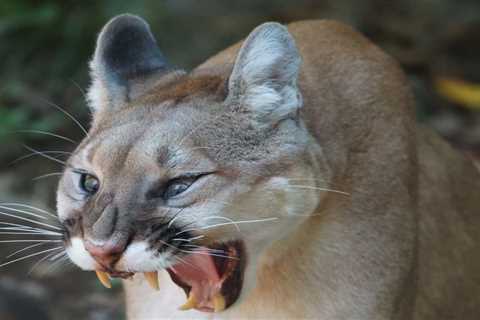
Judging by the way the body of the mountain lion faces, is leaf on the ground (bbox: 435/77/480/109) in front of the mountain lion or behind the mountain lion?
behind

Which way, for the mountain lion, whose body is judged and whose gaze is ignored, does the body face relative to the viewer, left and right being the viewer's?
facing the viewer and to the left of the viewer
